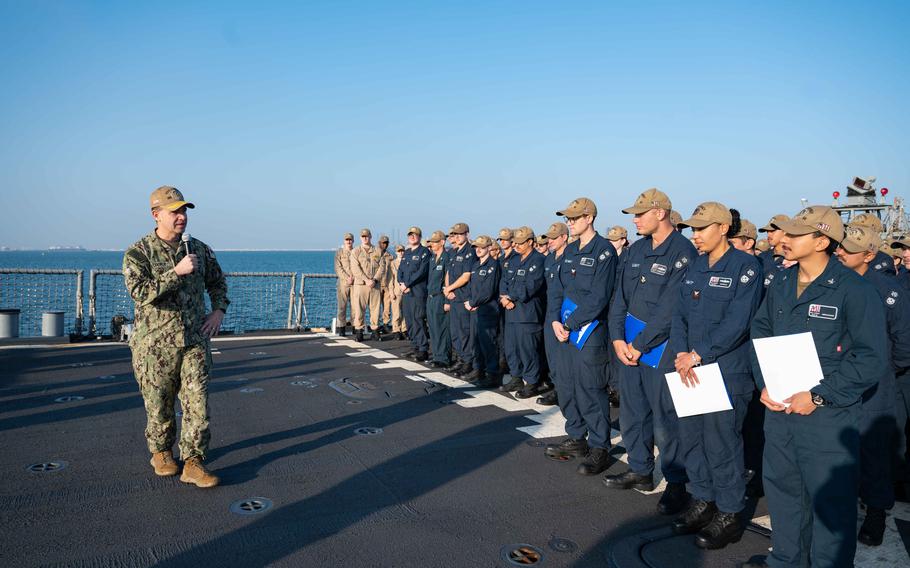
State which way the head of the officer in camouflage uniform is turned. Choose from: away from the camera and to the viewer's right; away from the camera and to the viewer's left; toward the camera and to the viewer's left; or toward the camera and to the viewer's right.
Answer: toward the camera and to the viewer's right

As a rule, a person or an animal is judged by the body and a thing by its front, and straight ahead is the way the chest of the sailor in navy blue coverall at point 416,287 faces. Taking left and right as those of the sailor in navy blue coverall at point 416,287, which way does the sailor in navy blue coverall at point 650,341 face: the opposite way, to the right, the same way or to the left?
the same way

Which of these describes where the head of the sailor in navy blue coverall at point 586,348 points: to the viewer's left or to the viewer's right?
to the viewer's left

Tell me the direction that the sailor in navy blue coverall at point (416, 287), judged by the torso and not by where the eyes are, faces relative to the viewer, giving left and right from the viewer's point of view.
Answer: facing the viewer and to the left of the viewer

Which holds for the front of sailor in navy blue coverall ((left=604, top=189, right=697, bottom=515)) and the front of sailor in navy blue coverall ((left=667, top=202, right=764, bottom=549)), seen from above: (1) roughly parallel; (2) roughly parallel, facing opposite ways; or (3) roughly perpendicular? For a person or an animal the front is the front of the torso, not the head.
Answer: roughly parallel

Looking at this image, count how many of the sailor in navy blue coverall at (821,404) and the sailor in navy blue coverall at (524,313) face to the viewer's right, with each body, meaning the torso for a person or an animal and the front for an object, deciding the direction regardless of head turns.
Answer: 0

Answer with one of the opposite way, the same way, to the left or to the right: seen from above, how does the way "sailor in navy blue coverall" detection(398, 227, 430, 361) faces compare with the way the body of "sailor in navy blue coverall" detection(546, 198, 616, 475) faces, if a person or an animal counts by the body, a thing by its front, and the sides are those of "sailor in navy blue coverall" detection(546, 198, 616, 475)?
the same way

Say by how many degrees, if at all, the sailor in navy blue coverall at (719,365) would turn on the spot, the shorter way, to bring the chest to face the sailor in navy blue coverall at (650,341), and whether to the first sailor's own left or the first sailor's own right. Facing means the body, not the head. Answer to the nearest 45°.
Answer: approximately 90° to the first sailor's own right

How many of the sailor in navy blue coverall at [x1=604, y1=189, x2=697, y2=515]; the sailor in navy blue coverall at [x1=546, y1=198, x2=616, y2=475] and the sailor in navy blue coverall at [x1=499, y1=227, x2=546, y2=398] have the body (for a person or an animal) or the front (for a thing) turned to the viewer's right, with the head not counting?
0

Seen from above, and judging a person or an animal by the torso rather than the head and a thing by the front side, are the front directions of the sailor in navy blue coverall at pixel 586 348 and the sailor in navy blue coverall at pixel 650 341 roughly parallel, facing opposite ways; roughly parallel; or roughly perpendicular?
roughly parallel

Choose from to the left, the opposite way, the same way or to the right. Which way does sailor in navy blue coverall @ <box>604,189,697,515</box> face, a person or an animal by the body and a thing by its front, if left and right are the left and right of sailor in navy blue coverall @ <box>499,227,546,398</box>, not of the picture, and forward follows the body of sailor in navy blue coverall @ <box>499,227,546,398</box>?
the same way

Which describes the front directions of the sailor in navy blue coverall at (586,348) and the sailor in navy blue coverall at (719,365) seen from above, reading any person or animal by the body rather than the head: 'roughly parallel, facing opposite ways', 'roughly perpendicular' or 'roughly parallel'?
roughly parallel

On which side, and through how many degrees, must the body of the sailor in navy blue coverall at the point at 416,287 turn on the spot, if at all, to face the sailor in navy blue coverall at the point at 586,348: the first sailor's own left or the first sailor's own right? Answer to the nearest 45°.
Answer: approximately 45° to the first sailor's own left

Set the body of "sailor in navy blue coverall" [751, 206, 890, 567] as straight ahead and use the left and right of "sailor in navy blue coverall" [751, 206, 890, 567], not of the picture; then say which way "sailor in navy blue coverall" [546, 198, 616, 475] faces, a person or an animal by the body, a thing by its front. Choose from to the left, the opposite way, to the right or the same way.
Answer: the same way

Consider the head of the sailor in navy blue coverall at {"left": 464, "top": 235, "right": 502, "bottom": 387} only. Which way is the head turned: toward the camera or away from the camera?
toward the camera

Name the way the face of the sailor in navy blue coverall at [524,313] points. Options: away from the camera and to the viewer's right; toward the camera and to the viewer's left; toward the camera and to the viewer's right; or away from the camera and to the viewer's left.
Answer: toward the camera and to the viewer's left

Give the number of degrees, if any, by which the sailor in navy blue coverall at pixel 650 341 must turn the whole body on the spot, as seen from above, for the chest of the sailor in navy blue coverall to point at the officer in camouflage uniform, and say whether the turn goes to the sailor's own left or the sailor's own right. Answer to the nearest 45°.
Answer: approximately 45° to the sailor's own right

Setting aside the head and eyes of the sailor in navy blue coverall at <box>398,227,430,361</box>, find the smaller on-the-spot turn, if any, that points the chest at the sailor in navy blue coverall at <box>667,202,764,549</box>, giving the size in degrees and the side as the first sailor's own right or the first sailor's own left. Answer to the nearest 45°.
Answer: approximately 45° to the first sailor's own left

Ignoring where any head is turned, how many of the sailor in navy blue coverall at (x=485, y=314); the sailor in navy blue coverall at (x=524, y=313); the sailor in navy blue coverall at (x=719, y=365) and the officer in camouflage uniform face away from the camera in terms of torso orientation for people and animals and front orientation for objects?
0

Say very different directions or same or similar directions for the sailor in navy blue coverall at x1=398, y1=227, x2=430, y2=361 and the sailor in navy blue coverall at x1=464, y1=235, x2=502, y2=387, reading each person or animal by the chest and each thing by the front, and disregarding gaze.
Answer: same or similar directions

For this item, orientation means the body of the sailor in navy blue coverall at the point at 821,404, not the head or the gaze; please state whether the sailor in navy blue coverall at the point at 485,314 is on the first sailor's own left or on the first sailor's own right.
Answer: on the first sailor's own right
